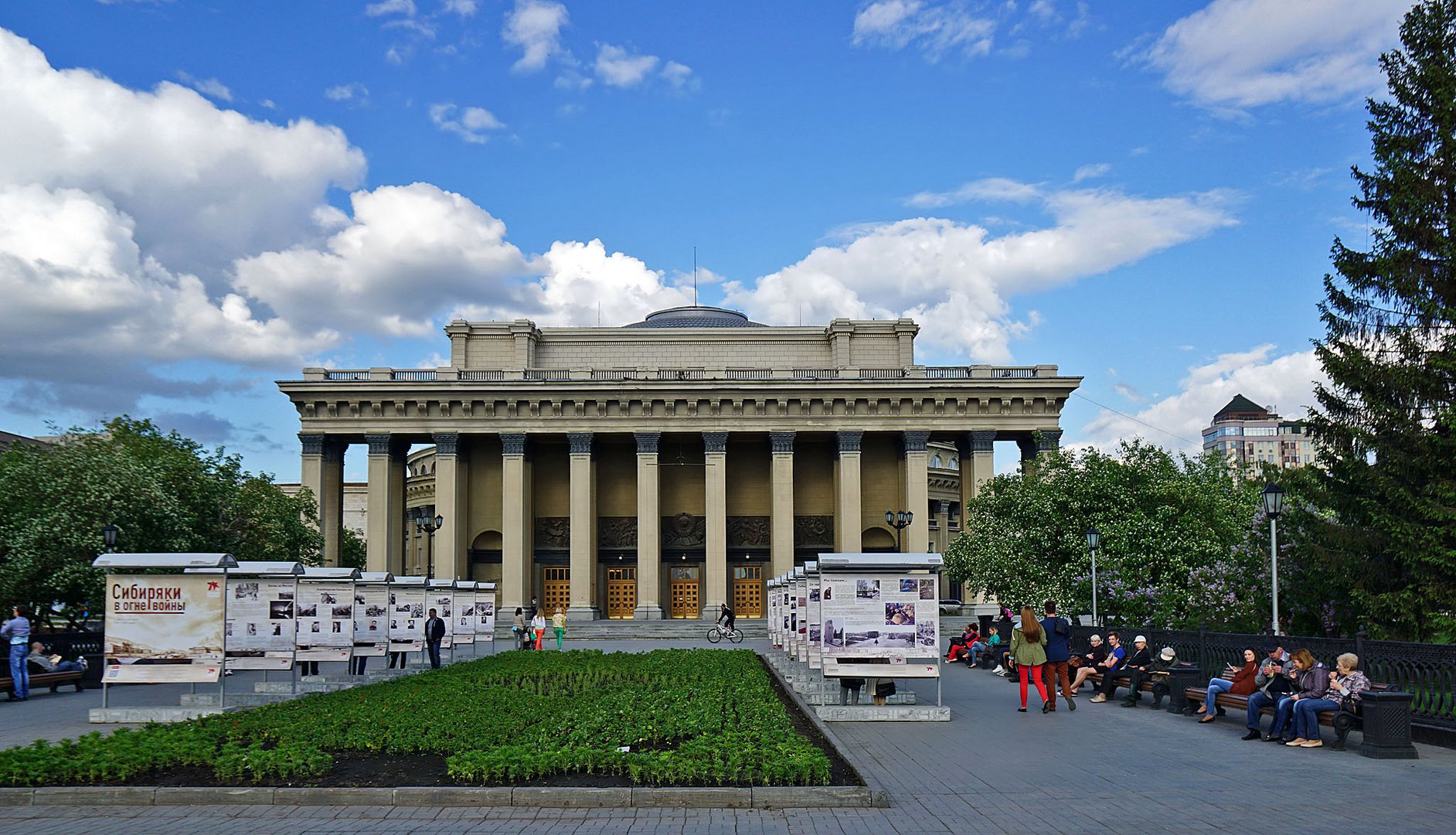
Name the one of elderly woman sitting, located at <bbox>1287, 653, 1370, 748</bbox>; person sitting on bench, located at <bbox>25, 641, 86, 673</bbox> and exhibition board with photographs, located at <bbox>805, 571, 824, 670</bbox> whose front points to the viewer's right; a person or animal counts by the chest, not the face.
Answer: the person sitting on bench

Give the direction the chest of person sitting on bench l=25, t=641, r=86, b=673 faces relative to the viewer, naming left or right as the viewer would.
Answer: facing to the right of the viewer

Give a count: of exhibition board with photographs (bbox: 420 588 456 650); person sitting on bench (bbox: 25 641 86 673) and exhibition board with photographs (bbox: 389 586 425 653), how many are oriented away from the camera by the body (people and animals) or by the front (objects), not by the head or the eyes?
0

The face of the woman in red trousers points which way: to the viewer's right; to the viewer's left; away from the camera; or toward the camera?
away from the camera

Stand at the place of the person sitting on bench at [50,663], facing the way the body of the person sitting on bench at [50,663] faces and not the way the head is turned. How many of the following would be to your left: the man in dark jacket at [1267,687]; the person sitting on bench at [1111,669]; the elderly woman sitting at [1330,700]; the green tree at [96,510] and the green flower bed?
1

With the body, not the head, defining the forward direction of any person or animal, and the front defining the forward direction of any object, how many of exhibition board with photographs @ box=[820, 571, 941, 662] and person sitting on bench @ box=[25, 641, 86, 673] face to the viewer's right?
1

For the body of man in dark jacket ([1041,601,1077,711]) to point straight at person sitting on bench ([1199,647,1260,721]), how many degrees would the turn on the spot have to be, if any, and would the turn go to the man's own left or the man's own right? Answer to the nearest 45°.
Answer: approximately 135° to the man's own right

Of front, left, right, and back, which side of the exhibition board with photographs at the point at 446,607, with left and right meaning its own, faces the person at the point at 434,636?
front

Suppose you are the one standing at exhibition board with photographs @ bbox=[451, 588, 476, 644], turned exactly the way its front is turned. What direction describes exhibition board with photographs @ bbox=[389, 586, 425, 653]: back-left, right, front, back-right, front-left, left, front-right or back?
front

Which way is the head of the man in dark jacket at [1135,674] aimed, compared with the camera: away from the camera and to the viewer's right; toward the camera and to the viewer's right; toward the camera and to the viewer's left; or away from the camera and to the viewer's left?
toward the camera and to the viewer's left

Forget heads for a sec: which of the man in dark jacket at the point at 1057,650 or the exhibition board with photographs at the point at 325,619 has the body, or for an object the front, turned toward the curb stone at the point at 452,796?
the exhibition board with photographs

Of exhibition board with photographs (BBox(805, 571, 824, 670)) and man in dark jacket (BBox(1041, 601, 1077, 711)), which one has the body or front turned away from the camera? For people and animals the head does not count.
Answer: the man in dark jacket
